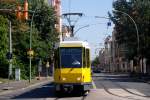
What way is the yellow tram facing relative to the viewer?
toward the camera
